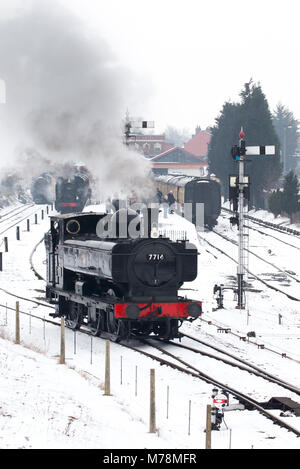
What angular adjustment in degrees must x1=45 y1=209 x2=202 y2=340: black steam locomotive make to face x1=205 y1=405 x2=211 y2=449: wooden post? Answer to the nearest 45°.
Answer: approximately 45° to its right

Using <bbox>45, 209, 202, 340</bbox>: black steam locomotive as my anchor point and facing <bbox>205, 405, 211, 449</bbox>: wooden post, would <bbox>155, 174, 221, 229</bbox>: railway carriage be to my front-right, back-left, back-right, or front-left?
back-left

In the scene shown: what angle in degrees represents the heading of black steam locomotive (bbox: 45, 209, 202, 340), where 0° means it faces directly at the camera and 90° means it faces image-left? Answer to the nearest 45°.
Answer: approximately 315°

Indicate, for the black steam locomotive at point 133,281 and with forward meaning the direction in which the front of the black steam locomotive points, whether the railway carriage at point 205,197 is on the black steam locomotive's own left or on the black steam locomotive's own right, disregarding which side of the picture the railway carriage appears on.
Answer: on the black steam locomotive's own left

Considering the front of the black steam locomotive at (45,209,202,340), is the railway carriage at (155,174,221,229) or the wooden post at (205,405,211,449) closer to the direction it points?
the wooden post
